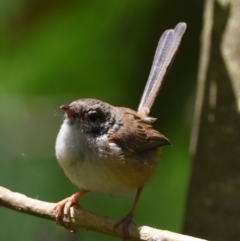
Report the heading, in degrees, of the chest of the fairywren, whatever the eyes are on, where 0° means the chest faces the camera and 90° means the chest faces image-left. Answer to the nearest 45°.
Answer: approximately 45°
